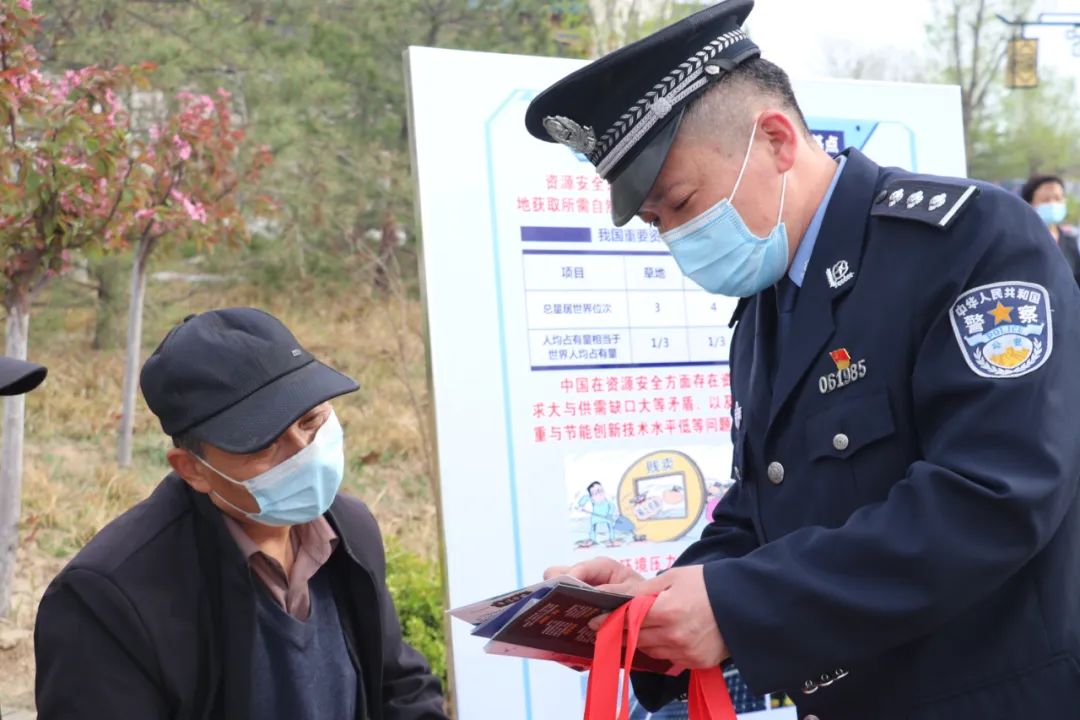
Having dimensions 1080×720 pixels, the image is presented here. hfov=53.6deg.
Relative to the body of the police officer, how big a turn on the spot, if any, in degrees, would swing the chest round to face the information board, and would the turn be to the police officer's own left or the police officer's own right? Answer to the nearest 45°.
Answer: approximately 90° to the police officer's own right

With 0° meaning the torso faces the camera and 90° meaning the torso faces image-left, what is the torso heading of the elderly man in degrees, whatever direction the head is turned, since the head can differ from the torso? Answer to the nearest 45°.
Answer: approximately 315°

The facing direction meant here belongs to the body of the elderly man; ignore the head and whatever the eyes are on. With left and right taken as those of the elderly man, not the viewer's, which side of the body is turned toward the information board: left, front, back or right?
left

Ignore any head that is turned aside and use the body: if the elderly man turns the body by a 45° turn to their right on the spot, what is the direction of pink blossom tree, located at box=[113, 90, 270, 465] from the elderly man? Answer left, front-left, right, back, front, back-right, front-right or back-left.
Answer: back

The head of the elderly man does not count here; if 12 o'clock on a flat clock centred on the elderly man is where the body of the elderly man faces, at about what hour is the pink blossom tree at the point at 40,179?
The pink blossom tree is roughly at 7 o'clock from the elderly man.

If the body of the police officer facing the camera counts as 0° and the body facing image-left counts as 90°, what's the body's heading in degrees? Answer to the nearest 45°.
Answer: approximately 45°

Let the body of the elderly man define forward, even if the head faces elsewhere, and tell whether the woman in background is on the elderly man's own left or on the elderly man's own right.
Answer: on the elderly man's own left

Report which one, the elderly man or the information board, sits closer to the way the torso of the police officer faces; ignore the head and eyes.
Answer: the elderly man

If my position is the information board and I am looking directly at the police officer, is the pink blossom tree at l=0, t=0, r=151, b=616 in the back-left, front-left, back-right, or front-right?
back-right

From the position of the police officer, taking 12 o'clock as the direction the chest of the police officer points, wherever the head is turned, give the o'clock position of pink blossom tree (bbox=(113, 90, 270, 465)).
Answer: The pink blossom tree is roughly at 3 o'clock from the police officer.
